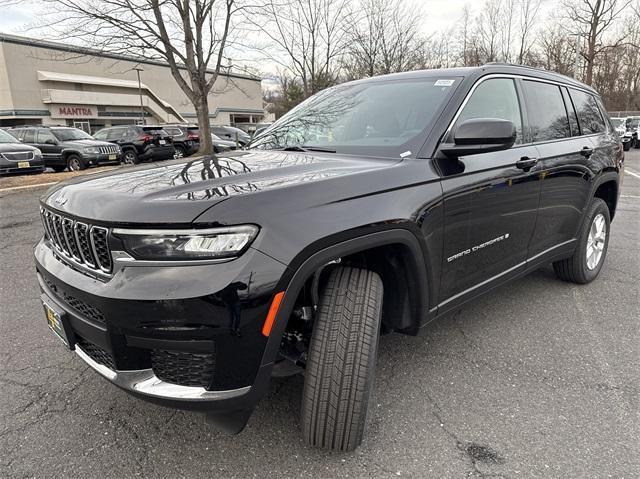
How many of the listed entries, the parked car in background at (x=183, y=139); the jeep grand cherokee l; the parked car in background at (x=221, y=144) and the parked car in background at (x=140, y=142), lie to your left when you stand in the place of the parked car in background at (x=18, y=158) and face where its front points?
3

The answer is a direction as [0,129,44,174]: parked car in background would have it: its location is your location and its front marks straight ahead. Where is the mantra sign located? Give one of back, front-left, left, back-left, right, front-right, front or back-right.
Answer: back-left

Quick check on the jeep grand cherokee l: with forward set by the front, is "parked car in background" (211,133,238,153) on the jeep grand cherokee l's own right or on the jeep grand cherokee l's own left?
on the jeep grand cherokee l's own right

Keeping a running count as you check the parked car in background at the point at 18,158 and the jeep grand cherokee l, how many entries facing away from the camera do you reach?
0

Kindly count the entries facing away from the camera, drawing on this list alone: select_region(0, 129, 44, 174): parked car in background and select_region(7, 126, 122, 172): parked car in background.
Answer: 0

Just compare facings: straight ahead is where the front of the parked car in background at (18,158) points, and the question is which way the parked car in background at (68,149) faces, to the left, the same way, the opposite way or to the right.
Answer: the same way

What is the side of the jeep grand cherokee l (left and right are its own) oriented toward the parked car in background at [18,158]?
right

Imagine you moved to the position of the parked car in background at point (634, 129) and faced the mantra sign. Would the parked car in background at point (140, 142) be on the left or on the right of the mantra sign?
left

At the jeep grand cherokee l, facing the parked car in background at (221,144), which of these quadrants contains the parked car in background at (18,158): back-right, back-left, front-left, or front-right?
front-left

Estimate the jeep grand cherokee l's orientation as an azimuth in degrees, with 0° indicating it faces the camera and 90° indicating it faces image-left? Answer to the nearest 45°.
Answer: approximately 45°

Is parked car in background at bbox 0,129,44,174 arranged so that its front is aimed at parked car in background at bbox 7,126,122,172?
no

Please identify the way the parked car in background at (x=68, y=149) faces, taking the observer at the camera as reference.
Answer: facing the viewer and to the right of the viewer

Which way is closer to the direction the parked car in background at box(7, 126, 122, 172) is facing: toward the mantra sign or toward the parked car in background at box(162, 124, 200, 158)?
the parked car in background

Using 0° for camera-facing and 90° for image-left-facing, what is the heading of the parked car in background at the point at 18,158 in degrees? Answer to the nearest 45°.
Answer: approximately 315°

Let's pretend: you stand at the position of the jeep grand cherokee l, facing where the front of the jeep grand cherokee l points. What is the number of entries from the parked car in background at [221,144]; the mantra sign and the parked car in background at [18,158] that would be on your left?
0

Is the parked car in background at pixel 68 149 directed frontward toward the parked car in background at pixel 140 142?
no

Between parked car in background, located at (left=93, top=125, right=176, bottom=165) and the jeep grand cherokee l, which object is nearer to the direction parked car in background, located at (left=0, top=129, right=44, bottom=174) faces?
the jeep grand cherokee l

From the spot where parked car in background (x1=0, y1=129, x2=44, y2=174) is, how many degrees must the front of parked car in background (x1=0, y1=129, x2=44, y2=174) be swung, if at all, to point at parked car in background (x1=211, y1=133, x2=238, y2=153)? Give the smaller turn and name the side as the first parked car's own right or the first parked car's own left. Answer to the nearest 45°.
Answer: approximately 90° to the first parked car's own left

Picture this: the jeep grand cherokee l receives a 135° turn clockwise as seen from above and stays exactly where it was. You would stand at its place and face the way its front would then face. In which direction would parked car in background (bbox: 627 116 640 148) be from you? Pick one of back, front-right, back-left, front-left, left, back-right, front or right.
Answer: front-right

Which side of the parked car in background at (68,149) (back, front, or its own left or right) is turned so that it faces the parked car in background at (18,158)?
right

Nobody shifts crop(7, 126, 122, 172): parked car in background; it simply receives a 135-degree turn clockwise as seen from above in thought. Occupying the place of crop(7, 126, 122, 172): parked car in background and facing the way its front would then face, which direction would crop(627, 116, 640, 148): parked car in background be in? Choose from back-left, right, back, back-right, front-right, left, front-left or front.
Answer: back
